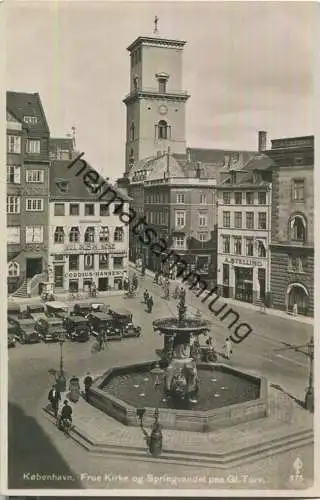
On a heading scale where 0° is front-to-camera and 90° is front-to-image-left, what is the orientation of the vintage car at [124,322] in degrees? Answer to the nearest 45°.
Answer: approximately 315°

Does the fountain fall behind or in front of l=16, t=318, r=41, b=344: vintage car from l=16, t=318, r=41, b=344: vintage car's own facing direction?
in front

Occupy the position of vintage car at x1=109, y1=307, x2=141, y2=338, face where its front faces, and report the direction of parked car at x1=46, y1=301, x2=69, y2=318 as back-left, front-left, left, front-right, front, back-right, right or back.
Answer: back-right

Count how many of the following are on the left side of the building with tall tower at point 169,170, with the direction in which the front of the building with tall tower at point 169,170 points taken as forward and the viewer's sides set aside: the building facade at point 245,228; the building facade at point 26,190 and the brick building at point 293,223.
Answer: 2

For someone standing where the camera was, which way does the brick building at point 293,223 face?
facing the viewer and to the left of the viewer

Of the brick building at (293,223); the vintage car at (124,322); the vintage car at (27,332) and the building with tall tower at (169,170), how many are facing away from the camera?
0

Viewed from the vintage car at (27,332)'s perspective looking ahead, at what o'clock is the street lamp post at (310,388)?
The street lamp post is roughly at 11 o'clock from the vintage car.

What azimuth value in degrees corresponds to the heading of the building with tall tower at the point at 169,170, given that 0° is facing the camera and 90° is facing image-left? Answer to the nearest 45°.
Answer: approximately 0°

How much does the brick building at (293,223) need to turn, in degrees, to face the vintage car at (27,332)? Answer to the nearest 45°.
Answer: approximately 45° to its right

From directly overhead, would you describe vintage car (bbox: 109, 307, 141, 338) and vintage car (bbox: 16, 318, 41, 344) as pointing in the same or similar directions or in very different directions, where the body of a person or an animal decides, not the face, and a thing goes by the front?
same or similar directions
